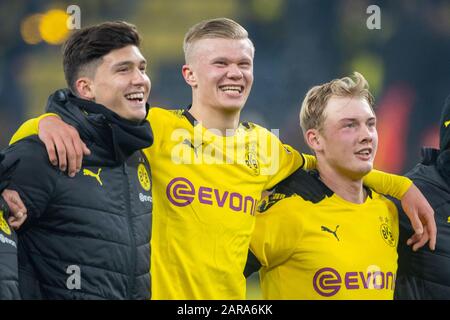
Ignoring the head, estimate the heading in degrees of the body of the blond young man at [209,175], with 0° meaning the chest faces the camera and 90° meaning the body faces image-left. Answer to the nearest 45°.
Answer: approximately 315°

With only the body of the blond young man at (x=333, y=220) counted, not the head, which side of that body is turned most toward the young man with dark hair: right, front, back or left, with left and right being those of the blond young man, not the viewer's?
right

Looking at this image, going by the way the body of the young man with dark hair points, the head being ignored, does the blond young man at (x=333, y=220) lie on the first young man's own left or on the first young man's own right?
on the first young man's own left

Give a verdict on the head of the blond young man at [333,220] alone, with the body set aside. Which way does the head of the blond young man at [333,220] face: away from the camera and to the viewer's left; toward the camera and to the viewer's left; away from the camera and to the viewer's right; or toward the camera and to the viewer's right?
toward the camera and to the viewer's right

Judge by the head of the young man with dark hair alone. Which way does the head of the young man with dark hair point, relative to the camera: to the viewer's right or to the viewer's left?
to the viewer's right
